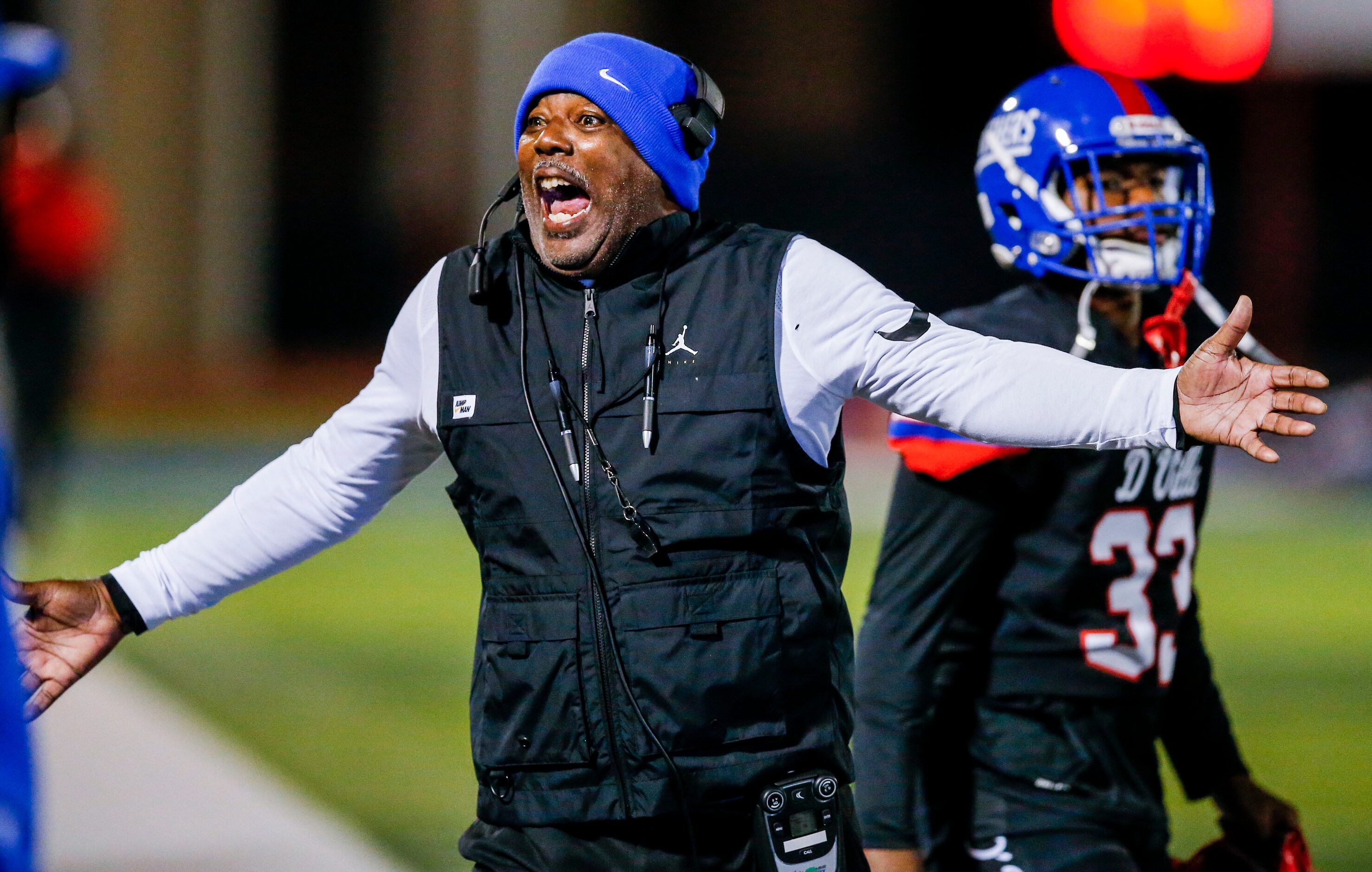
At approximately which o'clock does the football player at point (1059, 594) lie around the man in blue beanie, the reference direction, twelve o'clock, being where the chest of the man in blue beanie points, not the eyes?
The football player is roughly at 8 o'clock from the man in blue beanie.

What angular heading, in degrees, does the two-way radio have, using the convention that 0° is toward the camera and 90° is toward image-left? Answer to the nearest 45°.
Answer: approximately 0°

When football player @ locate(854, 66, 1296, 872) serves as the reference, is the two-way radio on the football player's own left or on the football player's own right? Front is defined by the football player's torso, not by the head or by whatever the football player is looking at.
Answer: on the football player's own right

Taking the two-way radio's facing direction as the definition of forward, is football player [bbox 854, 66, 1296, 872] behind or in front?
behind

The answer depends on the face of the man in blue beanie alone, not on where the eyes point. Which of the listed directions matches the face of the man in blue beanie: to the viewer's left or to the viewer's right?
to the viewer's left

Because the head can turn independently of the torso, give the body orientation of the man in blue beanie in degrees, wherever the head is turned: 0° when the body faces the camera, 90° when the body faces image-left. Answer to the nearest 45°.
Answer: approximately 0°
